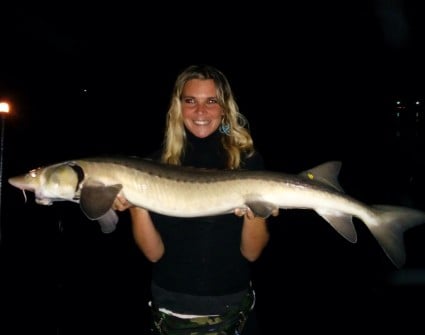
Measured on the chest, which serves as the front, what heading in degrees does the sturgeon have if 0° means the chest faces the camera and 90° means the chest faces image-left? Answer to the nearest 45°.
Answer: approximately 90°

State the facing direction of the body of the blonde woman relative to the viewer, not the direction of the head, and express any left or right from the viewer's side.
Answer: facing the viewer

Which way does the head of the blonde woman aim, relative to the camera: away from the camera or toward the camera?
toward the camera
